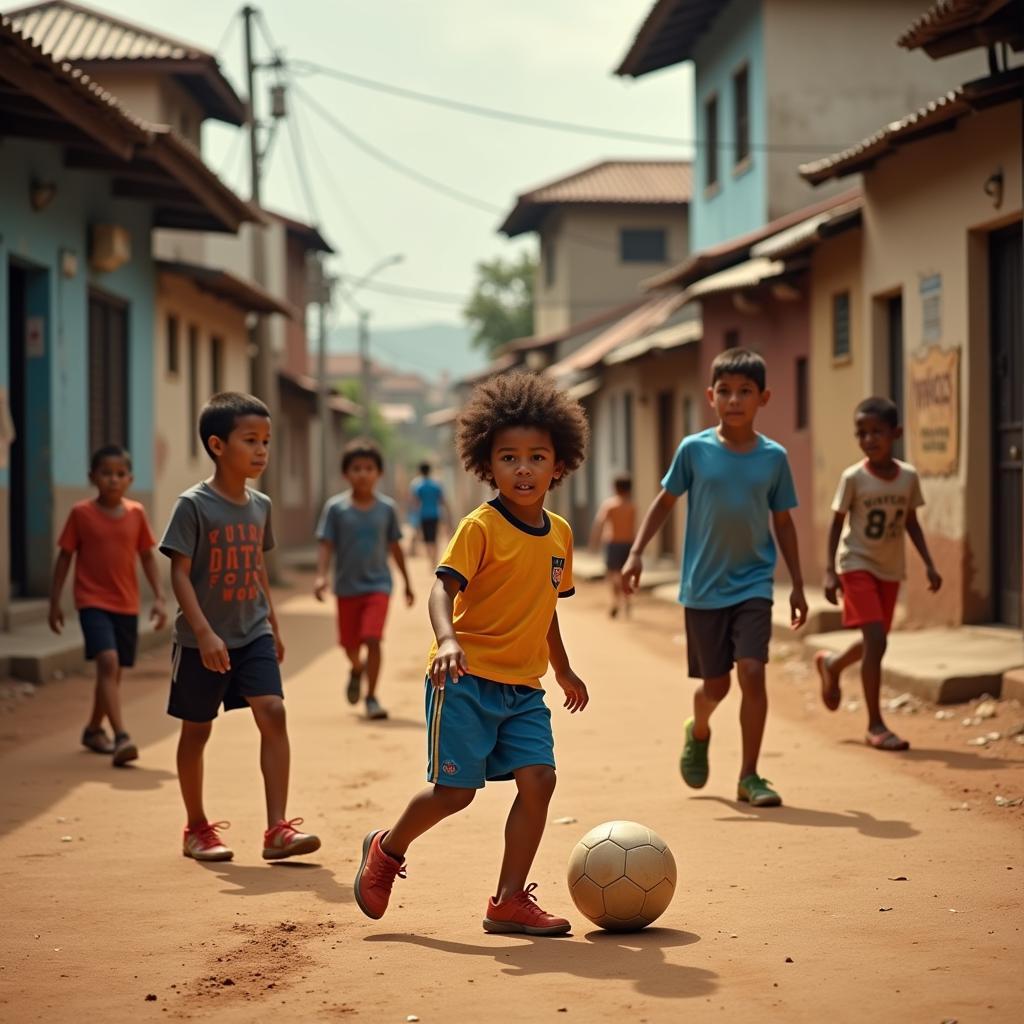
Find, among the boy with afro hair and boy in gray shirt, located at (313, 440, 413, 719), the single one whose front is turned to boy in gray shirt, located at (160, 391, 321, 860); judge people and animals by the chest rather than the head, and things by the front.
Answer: boy in gray shirt, located at (313, 440, 413, 719)

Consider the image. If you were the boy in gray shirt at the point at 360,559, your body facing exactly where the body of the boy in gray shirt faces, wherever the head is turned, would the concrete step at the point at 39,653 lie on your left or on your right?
on your right

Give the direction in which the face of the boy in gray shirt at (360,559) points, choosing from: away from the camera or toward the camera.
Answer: toward the camera

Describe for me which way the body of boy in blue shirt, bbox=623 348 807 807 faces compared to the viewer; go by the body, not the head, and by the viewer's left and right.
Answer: facing the viewer

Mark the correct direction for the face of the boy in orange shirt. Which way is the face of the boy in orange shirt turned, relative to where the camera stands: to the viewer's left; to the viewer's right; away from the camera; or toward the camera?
toward the camera

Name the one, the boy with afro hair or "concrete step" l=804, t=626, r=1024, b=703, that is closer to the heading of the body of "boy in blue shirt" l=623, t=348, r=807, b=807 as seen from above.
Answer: the boy with afro hair

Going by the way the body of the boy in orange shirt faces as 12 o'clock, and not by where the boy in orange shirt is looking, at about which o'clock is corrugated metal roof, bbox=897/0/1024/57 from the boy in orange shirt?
The corrugated metal roof is roughly at 9 o'clock from the boy in orange shirt.

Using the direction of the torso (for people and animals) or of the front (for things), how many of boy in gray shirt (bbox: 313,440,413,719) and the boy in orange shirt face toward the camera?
2

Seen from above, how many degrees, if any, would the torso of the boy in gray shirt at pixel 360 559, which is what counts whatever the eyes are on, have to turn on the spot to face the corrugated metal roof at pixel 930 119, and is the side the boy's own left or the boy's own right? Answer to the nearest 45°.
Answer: approximately 90° to the boy's own left

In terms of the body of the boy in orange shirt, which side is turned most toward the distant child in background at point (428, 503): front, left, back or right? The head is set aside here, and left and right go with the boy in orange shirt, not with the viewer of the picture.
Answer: back

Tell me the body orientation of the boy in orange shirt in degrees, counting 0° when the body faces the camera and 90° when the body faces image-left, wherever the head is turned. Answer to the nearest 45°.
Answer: approximately 0°

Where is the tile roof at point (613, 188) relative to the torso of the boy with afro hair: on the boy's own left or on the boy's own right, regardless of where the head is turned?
on the boy's own left

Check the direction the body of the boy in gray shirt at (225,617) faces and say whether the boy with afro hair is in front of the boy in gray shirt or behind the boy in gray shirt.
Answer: in front

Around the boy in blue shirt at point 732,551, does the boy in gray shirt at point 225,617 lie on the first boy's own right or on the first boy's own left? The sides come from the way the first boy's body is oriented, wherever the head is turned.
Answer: on the first boy's own right

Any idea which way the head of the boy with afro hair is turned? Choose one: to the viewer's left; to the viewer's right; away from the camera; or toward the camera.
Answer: toward the camera

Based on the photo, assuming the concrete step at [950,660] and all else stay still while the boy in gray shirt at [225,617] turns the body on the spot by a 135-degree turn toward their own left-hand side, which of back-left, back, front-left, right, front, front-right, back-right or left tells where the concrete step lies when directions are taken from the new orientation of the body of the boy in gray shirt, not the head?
front-right

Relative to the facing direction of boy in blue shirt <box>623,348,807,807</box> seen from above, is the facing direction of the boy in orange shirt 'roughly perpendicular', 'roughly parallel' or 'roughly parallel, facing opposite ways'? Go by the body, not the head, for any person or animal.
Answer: roughly parallel

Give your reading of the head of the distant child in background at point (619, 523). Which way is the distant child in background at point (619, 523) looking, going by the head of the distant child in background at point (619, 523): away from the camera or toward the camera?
away from the camera

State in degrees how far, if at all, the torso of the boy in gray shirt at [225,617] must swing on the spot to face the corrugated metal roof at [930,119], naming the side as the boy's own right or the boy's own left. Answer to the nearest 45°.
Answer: approximately 90° to the boy's own left
